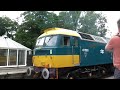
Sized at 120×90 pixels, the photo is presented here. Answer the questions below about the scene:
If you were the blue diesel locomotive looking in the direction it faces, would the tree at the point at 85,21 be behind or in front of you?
behind

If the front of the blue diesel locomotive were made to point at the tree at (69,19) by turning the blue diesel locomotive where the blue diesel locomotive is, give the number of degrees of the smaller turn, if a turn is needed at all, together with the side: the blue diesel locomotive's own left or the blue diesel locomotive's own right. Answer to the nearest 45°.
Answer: approximately 135° to the blue diesel locomotive's own right

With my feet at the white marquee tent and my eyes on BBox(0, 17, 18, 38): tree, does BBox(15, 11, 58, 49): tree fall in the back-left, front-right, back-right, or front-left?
front-right

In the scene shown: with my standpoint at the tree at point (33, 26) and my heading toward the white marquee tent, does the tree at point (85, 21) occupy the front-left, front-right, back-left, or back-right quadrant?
back-left

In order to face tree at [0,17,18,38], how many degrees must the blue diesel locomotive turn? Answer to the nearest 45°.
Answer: approximately 90° to its right

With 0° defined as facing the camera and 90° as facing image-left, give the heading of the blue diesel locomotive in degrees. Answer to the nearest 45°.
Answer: approximately 45°

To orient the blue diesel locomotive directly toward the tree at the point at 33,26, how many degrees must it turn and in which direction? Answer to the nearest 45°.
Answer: approximately 135° to its right

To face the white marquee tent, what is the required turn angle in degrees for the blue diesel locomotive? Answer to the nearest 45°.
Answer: approximately 90° to its right
